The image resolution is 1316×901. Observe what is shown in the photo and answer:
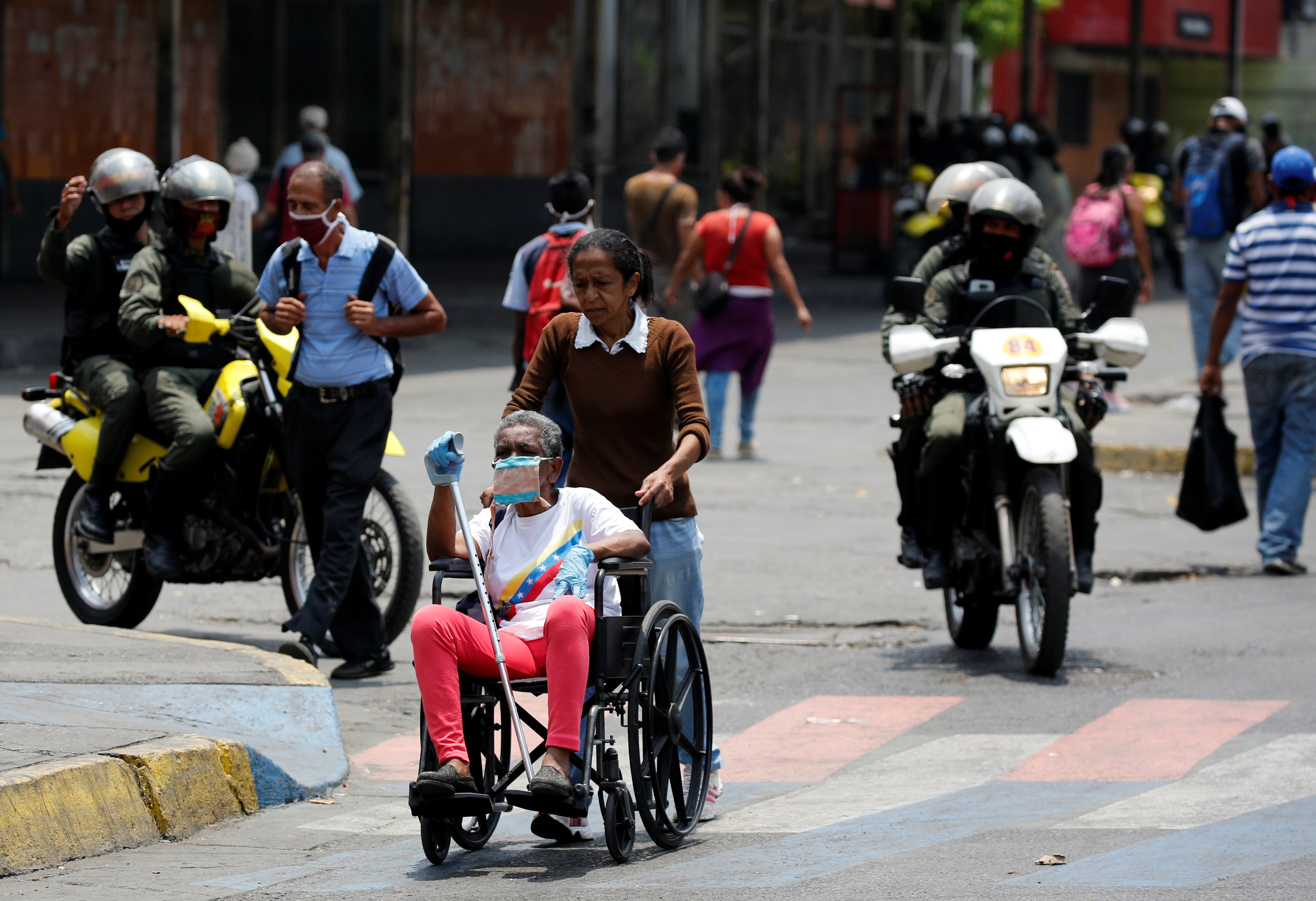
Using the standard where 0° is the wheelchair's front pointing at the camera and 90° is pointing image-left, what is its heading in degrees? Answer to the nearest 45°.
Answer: approximately 45°

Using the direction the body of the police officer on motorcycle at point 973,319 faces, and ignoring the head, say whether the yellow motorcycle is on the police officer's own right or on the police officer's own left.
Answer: on the police officer's own right

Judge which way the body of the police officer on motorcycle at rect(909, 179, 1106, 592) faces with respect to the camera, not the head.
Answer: toward the camera

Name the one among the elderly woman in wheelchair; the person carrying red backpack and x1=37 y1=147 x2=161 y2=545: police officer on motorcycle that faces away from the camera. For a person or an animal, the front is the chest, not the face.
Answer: the person carrying red backpack

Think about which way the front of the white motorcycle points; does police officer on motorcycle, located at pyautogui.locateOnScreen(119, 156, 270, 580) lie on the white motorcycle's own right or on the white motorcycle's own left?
on the white motorcycle's own right

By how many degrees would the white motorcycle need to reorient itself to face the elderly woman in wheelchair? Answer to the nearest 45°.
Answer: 0° — it already faces them

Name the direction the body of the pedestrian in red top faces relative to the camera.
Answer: away from the camera

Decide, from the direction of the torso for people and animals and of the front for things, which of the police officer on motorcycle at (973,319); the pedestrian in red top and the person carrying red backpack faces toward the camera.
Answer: the police officer on motorcycle

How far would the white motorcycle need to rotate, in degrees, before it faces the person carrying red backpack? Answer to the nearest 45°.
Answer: approximately 135° to its right

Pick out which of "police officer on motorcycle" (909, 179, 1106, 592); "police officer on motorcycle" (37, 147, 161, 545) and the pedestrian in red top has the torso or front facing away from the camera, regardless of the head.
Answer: the pedestrian in red top

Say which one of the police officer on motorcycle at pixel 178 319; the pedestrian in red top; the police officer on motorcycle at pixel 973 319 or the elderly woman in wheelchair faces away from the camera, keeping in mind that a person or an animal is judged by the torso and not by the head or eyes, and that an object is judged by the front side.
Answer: the pedestrian in red top

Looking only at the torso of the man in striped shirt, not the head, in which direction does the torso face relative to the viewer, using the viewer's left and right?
facing away from the viewer
